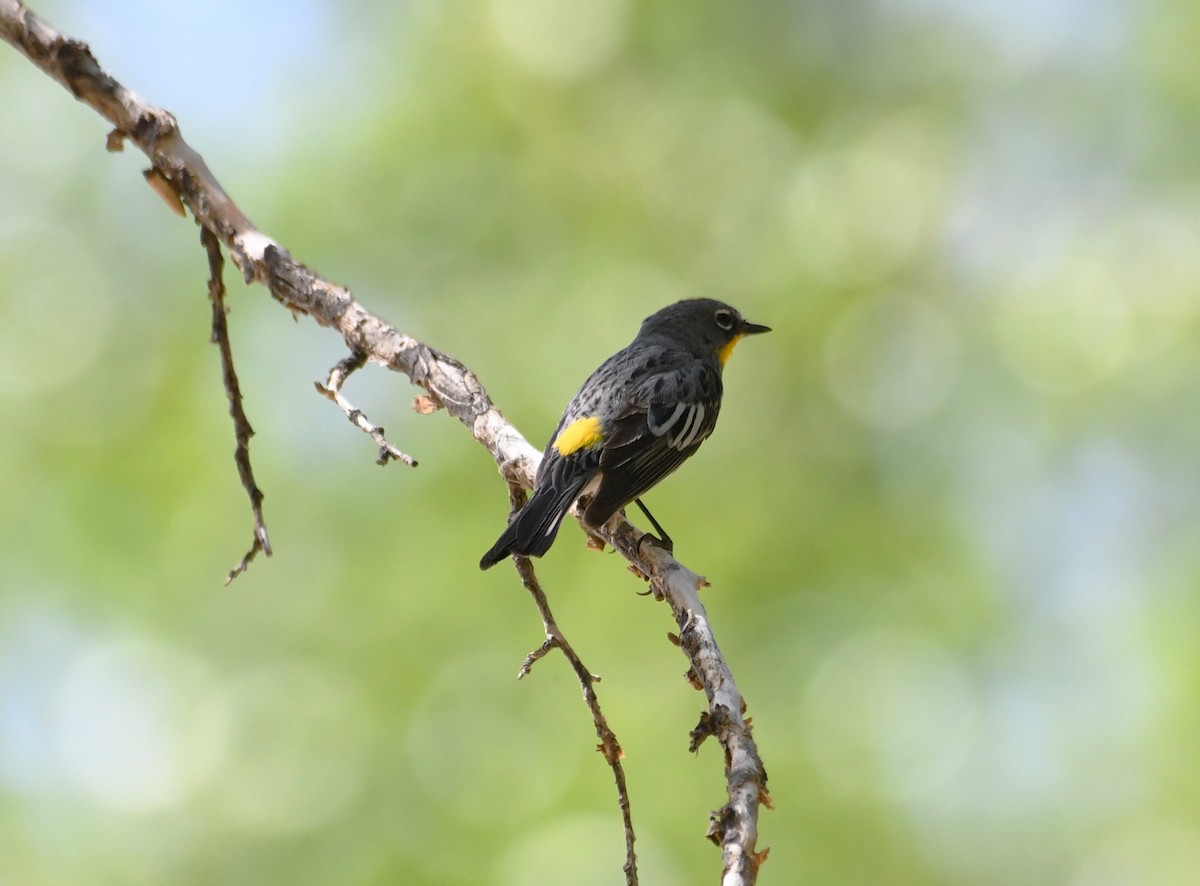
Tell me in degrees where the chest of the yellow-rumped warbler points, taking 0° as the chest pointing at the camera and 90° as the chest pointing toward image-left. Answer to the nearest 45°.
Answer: approximately 225°
